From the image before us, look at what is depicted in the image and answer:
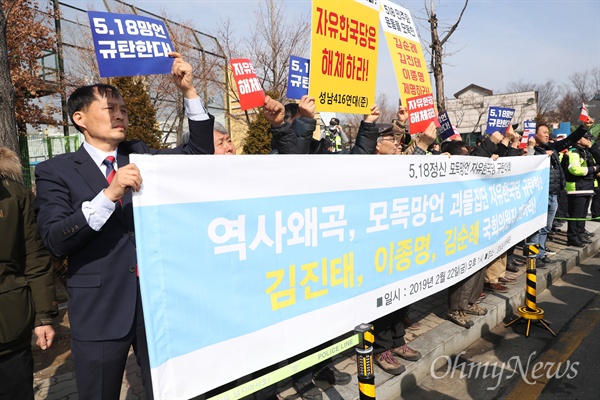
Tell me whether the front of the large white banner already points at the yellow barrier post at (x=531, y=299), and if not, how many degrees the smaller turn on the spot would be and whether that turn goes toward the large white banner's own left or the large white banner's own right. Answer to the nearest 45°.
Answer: approximately 90° to the large white banner's own left

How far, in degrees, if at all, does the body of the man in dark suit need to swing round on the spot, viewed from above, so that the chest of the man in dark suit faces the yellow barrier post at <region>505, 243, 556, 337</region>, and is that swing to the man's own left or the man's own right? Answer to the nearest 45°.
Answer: approximately 45° to the man's own left

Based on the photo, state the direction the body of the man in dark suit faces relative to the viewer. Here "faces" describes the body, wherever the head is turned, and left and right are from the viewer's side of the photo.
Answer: facing the viewer and to the right of the viewer

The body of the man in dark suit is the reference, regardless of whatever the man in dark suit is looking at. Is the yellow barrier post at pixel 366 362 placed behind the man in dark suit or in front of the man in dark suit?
in front

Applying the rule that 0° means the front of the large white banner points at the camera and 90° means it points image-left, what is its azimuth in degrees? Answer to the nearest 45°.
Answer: approximately 315°
